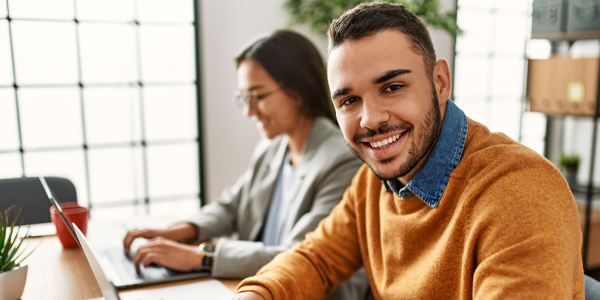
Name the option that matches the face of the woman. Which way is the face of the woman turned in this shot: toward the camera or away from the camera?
toward the camera

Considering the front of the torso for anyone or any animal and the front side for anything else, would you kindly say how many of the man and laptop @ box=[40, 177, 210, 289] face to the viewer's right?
1

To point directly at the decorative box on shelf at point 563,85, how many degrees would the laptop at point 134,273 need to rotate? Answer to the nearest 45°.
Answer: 0° — it already faces it

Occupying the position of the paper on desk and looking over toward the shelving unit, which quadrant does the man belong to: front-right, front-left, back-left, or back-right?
front-right

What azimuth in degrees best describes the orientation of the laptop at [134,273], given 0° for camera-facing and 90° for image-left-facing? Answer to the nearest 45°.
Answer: approximately 270°

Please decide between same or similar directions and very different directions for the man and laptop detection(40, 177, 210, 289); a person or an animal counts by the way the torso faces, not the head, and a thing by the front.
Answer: very different directions

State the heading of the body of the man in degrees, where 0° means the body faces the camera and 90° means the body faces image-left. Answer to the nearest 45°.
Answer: approximately 45°

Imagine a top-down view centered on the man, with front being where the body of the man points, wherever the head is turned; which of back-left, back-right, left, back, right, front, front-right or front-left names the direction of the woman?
right

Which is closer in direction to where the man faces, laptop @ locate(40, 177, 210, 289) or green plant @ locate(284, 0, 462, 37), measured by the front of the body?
the laptop

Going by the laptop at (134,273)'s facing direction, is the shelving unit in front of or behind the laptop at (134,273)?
in front

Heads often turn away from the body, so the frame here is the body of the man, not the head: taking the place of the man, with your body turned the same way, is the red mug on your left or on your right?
on your right

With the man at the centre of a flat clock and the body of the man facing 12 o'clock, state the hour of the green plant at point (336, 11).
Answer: The green plant is roughly at 4 o'clock from the man.
